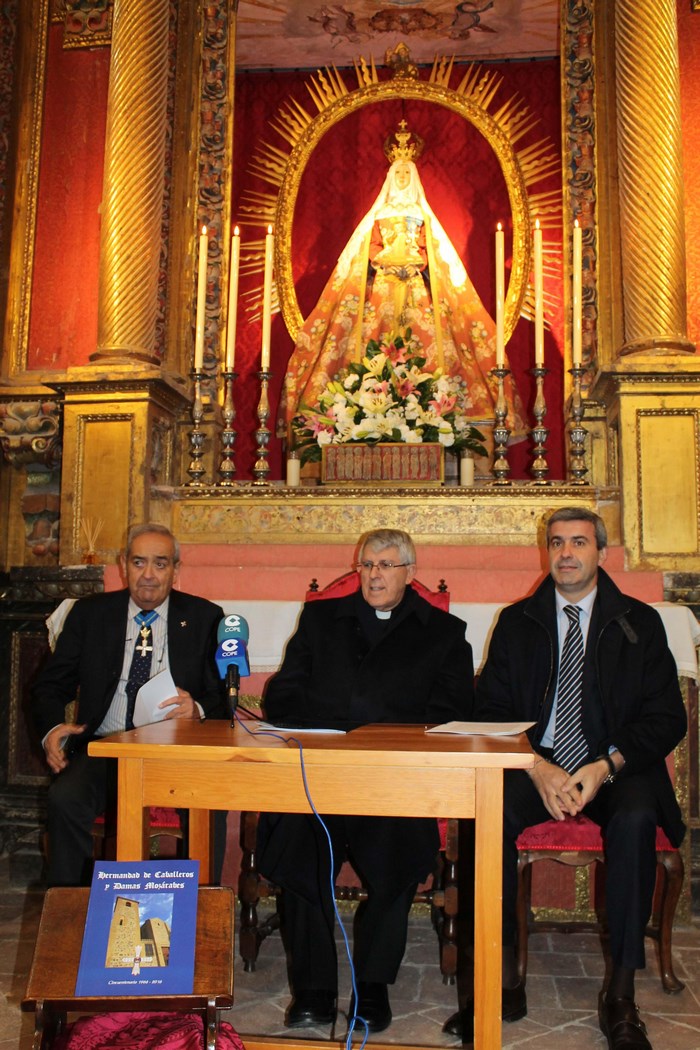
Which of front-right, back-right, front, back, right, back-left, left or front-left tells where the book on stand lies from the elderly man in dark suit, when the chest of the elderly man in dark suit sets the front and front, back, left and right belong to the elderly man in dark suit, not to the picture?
front

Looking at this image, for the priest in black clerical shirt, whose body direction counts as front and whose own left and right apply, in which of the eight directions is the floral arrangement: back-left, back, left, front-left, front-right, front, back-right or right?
back

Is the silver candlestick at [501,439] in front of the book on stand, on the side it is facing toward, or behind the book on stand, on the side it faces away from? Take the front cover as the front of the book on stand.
behind

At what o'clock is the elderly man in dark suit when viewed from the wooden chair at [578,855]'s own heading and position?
The elderly man in dark suit is roughly at 3 o'clock from the wooden chair.

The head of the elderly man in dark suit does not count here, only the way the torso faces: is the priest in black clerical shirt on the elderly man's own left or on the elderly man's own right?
on the elderly man's own left

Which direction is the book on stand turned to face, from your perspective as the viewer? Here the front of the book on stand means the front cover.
facing the viewer

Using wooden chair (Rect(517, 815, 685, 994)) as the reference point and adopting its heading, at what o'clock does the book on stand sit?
The book on stand is roughly at 1 o'clock from the wooden chair.

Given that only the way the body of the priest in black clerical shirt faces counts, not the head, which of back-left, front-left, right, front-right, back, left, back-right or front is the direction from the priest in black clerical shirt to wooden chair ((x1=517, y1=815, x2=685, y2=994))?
left

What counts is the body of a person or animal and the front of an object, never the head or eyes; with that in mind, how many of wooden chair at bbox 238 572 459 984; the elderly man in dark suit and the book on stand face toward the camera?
3

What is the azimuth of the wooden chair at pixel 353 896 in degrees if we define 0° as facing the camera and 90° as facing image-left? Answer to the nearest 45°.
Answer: approximately 0°

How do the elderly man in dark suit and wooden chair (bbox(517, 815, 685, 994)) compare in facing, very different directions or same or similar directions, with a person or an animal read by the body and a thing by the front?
same or similar directions

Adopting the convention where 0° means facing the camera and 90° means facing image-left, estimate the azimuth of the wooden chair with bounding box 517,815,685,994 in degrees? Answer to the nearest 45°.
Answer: approximately 0°
